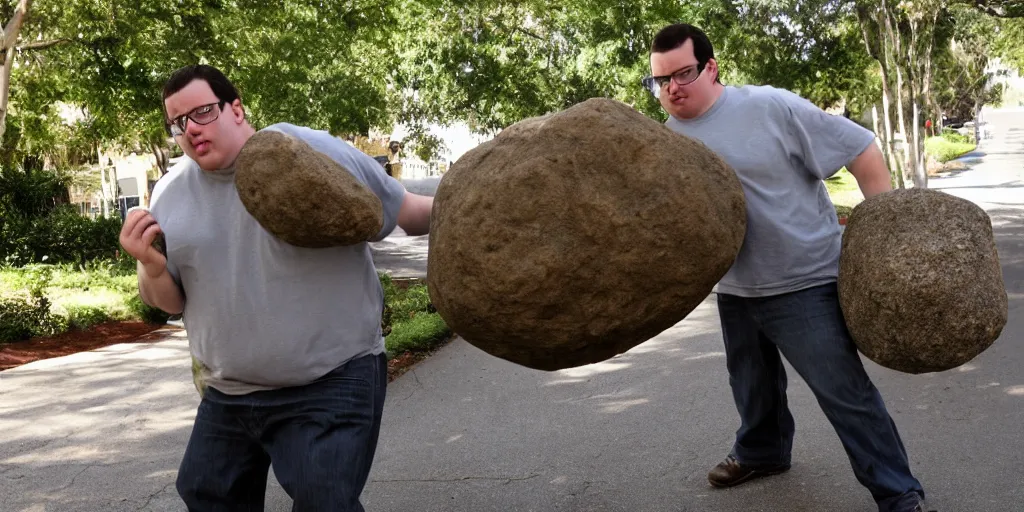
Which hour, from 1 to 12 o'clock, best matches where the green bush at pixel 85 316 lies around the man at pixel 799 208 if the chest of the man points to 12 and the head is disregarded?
The green bush is roughly at 3 o'clock from the man.

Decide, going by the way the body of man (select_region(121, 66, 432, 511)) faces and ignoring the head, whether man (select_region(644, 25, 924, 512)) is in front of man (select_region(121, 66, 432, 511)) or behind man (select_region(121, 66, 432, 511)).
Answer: behind

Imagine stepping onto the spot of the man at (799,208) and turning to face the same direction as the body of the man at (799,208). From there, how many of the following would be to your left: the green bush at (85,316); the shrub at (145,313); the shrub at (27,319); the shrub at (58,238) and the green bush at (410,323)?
0

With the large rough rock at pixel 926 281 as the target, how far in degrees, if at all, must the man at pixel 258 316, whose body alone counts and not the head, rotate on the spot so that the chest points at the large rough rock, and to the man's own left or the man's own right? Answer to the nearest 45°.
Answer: approximately 135° to the man's own left

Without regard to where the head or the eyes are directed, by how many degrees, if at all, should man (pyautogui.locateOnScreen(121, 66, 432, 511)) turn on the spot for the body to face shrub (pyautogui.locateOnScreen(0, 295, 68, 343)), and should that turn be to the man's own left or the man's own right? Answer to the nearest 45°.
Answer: approximately 135° to the man's own right

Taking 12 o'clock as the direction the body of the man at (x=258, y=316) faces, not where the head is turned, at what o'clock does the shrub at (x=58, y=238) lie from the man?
The shrub is roughly at 4 o'clock from the man.

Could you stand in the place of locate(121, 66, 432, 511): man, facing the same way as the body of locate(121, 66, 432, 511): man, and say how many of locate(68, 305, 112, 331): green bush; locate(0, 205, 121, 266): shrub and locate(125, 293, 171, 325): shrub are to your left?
0

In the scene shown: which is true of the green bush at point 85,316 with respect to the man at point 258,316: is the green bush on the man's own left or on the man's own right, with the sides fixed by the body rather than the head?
on the man's own right

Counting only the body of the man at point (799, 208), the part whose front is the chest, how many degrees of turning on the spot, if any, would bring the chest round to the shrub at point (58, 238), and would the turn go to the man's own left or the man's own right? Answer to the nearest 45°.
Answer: approximately 90° to the man's own right

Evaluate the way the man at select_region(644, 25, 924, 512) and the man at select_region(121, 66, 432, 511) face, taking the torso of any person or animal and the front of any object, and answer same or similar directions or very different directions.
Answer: same or similar directions

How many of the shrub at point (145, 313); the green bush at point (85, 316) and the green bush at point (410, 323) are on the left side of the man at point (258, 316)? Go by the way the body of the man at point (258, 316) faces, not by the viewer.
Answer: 0

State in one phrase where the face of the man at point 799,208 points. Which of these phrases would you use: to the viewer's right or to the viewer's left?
to the viewer's left

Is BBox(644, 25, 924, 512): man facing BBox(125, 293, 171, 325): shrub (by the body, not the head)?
no

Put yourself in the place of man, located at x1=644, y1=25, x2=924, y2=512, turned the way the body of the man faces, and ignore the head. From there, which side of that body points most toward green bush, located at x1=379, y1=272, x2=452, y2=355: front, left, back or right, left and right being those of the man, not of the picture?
right

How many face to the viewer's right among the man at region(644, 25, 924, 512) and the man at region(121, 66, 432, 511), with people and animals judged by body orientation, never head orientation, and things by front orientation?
0

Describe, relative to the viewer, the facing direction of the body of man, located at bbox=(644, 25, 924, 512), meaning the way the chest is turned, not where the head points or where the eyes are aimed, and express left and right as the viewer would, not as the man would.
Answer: facing the viewer and to the left of the viewer
